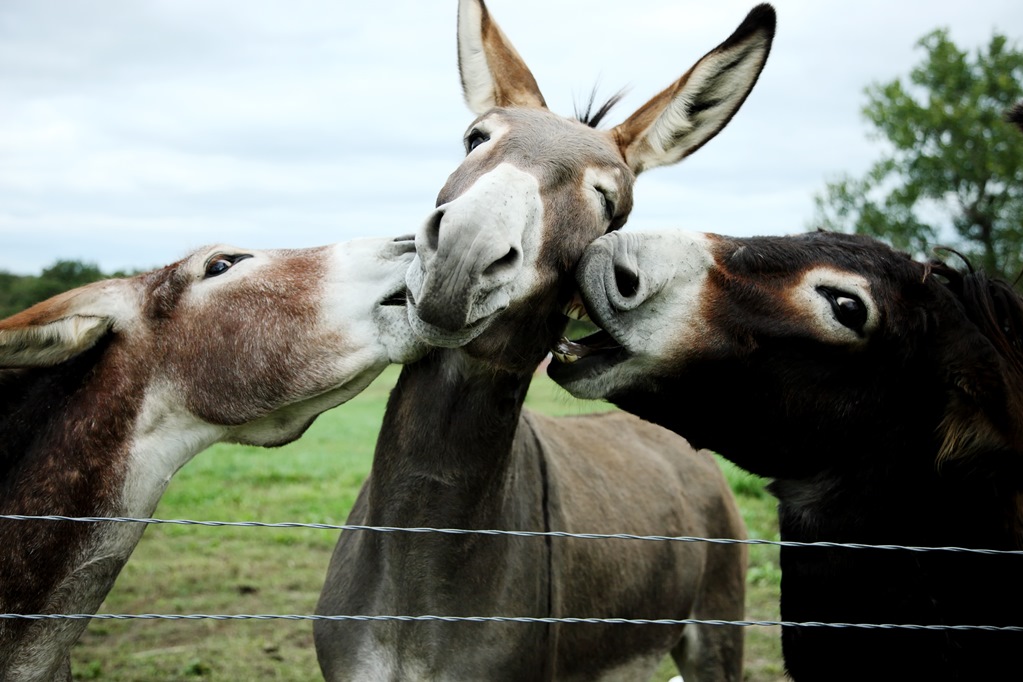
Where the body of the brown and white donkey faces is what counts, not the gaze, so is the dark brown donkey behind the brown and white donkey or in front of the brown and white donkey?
in front

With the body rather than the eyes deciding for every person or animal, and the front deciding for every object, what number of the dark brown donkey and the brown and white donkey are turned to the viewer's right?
1

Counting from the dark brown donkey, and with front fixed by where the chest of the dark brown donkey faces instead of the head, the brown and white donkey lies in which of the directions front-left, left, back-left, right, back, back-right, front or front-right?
front

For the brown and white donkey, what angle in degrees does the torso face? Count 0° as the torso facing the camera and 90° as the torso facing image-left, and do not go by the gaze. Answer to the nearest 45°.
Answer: approximately 270°

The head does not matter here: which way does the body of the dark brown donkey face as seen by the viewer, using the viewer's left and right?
facing to the left of the viewer

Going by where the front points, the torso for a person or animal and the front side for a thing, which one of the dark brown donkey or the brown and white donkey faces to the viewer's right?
the brown and white donkey
